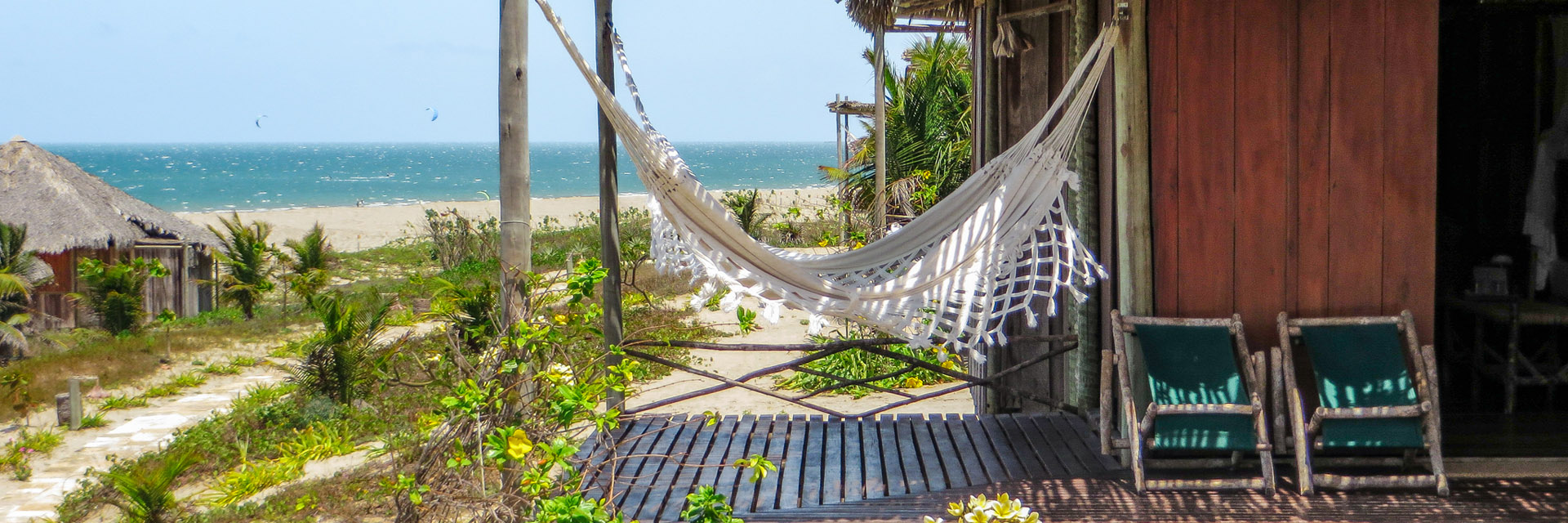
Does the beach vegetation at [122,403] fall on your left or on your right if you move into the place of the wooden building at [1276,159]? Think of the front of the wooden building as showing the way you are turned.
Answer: on your right

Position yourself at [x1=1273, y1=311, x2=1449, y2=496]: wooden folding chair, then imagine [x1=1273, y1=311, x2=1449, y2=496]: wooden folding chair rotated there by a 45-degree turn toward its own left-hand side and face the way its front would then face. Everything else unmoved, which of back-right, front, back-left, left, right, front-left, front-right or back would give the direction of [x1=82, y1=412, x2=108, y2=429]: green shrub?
back-right

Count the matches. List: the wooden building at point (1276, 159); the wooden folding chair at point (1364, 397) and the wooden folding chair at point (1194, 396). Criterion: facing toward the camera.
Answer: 3

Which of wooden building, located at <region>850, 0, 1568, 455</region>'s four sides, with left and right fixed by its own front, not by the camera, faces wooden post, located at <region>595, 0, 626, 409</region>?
right

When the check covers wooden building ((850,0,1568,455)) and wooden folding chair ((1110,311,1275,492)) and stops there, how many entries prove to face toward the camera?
2

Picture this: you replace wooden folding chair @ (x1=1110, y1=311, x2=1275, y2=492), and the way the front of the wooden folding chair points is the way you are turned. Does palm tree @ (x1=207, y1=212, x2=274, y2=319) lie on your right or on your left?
on your right

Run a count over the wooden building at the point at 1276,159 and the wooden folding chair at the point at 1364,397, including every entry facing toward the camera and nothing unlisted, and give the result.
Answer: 2

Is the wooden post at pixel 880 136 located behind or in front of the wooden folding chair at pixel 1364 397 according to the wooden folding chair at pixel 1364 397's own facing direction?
behind

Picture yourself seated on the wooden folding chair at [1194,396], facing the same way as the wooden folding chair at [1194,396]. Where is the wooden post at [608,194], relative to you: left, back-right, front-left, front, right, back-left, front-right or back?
right

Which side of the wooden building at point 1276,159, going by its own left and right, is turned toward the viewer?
front

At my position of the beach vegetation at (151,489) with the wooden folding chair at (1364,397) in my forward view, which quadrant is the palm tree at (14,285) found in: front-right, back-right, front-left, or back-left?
back-left

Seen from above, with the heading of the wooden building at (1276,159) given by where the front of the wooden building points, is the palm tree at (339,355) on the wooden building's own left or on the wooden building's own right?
on the wooden building's own right

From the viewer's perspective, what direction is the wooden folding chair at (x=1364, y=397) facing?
toward the camera
